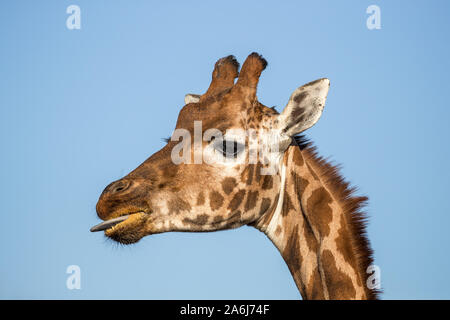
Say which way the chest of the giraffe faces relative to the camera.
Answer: to the viewer's left
